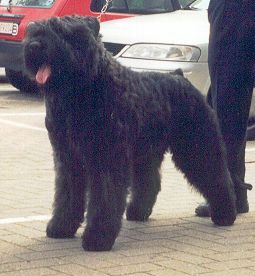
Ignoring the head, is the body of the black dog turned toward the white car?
no

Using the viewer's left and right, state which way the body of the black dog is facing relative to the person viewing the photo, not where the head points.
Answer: facing the viewer and to the left of the viewer

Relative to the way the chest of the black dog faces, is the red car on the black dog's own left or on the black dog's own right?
on the black dog's own right

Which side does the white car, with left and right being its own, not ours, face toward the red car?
right

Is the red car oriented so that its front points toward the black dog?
no

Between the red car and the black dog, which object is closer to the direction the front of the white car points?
the black dog

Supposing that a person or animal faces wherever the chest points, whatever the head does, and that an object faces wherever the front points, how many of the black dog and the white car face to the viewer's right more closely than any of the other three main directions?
0

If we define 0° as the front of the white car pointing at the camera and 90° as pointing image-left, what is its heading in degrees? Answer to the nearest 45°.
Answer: approximately 45°
